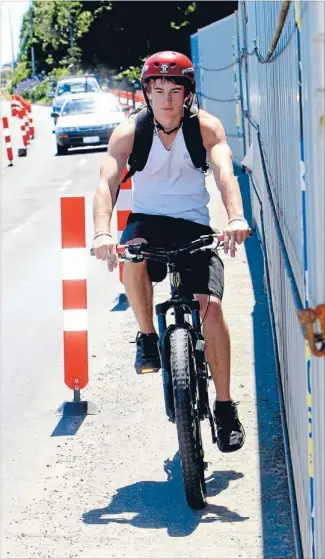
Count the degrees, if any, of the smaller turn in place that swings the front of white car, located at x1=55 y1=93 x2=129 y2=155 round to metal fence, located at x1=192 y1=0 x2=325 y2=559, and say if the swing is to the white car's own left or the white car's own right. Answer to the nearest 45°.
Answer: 0° — it already faces it

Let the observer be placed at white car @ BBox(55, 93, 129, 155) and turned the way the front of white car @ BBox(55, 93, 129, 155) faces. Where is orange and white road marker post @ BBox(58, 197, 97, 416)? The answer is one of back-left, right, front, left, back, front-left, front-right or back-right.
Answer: front

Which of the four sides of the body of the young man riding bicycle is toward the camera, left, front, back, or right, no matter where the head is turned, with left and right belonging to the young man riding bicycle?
front

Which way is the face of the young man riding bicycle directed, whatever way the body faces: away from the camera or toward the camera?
toward the camera

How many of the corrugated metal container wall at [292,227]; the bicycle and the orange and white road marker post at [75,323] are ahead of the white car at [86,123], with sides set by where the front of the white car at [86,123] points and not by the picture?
3

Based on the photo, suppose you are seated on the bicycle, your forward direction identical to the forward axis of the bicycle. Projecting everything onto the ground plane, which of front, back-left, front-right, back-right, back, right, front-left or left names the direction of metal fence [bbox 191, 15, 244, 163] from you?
back

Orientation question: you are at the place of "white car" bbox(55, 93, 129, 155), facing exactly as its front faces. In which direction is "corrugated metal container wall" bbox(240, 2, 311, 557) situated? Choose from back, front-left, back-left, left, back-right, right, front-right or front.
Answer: front

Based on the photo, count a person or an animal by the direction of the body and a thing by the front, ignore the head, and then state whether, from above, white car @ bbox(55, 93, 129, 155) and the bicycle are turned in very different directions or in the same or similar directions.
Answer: same or similar directions

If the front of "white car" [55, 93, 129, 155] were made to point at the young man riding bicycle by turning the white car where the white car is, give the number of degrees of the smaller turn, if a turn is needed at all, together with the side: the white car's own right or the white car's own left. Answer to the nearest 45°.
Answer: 0° — it already faces them

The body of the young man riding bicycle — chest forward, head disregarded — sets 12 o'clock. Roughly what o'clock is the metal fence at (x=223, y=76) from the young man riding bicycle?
The metal fence is roughly at 6 o'clock from the young man riding bicycle.
